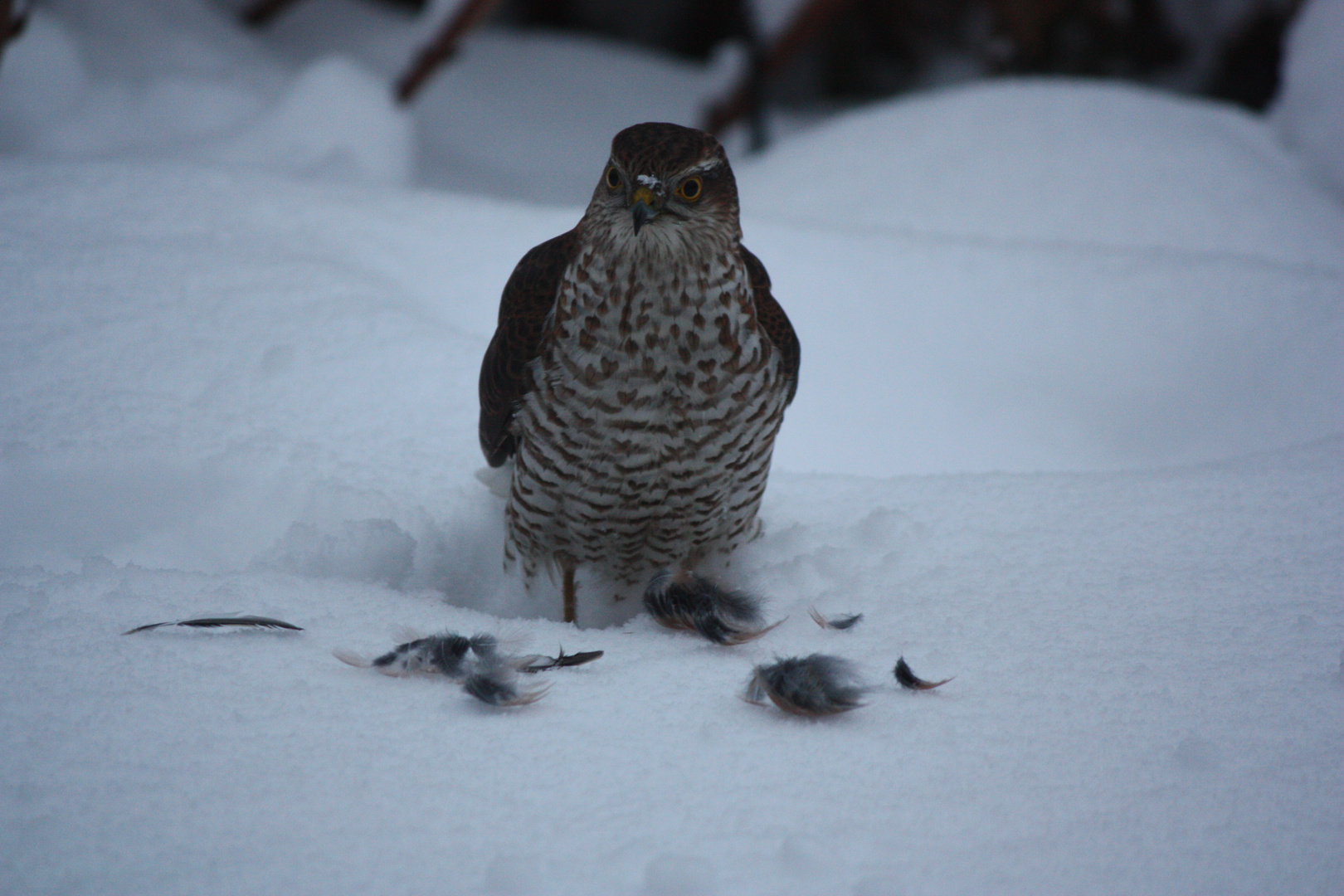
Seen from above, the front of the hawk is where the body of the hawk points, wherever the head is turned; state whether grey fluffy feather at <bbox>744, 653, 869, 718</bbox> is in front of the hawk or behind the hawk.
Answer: in front

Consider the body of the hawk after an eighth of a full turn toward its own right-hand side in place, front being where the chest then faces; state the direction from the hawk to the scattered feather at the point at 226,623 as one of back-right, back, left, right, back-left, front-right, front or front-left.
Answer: front

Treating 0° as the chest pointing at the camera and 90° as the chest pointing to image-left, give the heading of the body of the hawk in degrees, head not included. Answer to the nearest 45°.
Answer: approximately 0°
